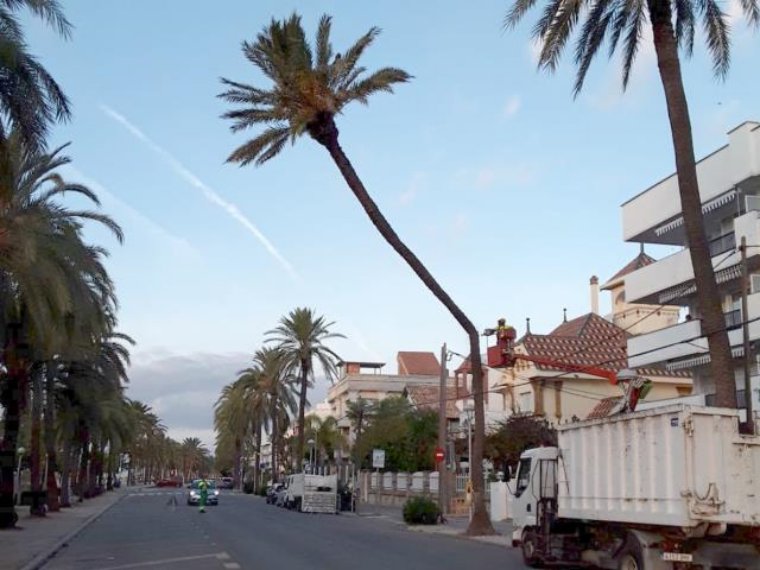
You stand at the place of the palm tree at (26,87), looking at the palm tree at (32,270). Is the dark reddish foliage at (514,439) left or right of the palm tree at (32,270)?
right

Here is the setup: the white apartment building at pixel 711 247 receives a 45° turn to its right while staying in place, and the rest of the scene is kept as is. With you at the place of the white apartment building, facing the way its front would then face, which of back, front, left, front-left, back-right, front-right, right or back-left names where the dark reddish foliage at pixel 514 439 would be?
front-right

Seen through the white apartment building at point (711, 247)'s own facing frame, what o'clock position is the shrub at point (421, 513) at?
The shrub is roughly at 2 o'clock from the white apartment building.

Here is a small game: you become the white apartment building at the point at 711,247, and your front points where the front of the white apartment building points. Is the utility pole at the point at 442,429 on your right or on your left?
on your right

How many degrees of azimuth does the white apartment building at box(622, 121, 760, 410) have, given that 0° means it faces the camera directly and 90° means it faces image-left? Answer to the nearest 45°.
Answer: approximately 45°

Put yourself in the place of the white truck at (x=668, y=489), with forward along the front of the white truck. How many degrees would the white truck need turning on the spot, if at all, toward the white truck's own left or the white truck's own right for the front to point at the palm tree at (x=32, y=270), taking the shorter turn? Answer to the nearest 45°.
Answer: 0° — it already faces it

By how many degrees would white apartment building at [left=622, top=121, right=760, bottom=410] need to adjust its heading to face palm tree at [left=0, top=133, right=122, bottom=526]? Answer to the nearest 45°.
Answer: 0° — it already faces it
